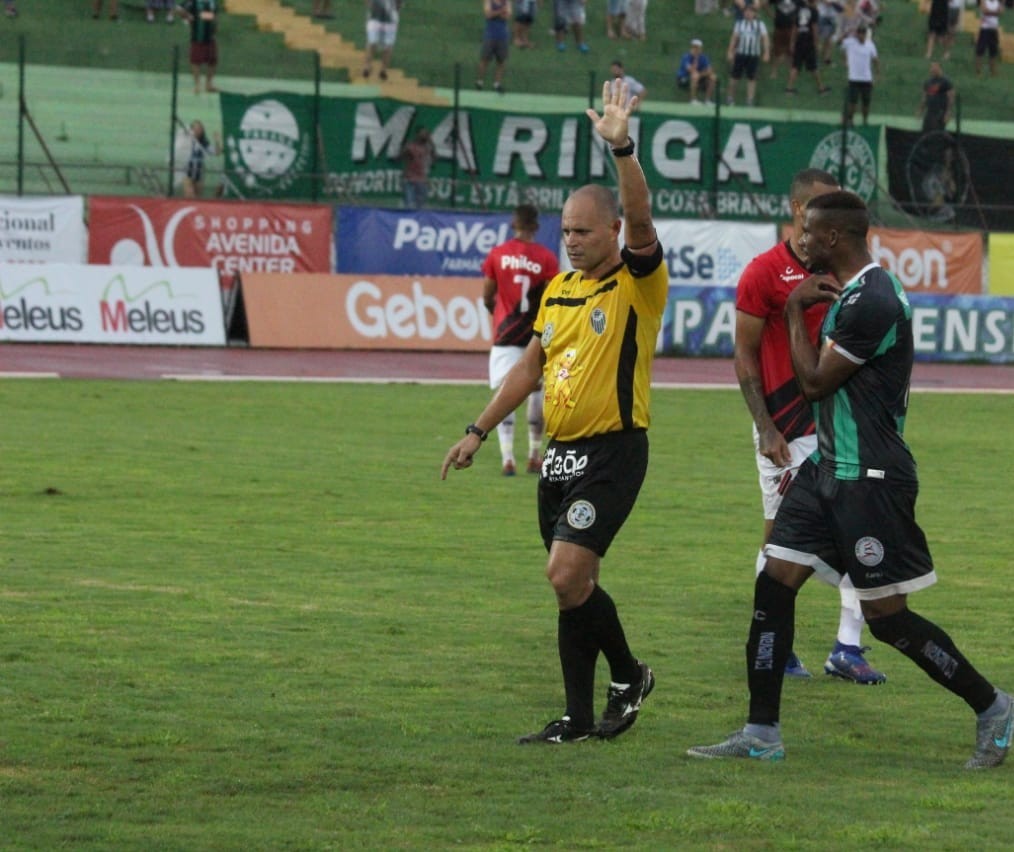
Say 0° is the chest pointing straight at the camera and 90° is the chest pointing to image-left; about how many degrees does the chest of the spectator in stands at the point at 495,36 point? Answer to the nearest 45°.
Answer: approximately 0°

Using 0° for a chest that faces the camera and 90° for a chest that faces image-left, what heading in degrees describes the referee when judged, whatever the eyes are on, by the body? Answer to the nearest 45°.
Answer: approximately 45°

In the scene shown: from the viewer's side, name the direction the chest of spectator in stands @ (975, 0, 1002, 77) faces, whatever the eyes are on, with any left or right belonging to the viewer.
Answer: facing the viewer

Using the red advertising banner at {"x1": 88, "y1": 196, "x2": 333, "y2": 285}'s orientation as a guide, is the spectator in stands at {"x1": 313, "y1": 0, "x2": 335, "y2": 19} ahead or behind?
behind

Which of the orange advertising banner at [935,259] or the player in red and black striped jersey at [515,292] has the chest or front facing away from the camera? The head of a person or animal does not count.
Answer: the player in red and black striped jersey

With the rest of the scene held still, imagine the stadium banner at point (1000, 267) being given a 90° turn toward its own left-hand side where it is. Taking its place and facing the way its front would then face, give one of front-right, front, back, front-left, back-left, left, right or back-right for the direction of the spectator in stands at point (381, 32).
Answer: back

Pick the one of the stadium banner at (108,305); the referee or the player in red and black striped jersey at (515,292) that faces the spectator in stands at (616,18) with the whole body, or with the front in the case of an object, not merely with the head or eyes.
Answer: the player in red and black striped jersey

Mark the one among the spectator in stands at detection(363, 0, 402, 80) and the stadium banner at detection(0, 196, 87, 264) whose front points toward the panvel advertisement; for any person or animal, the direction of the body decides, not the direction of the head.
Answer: the spectator in stands

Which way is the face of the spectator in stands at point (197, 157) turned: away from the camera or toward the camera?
toward the camera

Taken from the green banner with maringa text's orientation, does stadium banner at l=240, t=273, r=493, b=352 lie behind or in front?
in front

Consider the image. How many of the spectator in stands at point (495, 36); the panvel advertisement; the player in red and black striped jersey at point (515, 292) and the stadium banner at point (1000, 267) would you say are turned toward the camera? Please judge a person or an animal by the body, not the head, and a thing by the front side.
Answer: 3

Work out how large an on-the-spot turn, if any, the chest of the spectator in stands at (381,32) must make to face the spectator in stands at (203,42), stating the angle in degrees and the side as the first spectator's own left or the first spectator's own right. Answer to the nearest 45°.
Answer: approximately 45° to the first spectator's own right

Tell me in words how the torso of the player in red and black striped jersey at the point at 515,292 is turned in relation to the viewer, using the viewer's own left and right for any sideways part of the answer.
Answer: facing away from the viewer

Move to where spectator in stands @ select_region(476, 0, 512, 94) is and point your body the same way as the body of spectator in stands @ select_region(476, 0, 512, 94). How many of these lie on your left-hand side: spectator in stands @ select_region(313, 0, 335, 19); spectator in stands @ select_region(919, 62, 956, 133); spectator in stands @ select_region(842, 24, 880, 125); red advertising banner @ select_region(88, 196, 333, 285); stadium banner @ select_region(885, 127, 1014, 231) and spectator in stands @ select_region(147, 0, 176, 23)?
3

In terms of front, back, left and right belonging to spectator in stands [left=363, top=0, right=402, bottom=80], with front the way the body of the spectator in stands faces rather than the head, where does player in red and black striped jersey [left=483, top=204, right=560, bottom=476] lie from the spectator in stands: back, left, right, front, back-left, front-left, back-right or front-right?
front

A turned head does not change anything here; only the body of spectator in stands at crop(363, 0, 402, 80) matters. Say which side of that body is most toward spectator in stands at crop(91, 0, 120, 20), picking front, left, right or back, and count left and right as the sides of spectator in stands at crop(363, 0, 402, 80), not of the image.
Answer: right

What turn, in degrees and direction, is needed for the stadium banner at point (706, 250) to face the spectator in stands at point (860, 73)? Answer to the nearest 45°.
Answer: approximately 135° to its left

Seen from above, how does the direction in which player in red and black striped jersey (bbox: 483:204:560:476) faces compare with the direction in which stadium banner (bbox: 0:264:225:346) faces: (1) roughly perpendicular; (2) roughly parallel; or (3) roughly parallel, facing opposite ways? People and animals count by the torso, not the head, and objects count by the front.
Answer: roughly parallel, facing opposite ways

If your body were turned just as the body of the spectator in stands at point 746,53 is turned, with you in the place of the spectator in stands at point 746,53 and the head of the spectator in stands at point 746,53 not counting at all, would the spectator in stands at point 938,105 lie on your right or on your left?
on your left

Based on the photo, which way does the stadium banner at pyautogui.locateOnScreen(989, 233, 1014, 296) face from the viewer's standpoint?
toward the camera

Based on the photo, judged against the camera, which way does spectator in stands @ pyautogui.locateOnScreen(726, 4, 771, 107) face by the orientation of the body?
toward the camera

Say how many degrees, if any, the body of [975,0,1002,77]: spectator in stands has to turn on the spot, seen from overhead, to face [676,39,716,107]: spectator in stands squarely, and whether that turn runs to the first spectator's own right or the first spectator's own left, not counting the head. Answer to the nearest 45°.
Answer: approximately 45° to the first spectator's own right

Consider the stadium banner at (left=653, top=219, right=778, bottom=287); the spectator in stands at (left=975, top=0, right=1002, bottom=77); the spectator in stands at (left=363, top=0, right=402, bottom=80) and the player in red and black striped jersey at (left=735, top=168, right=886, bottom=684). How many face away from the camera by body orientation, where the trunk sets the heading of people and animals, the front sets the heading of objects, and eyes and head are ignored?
0
